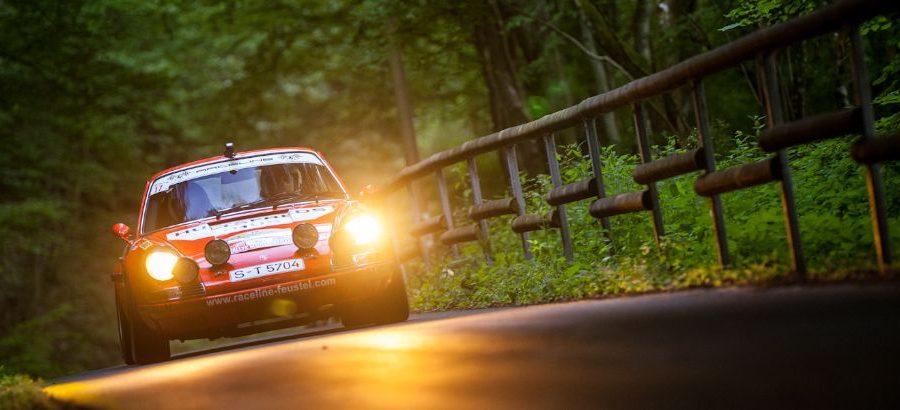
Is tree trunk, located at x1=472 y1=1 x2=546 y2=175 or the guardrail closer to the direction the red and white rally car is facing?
the guardrail

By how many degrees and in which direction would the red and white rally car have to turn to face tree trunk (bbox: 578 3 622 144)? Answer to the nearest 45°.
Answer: approximately 135° to its left

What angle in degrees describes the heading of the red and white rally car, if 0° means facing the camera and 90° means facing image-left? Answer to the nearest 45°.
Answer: approximately 0°

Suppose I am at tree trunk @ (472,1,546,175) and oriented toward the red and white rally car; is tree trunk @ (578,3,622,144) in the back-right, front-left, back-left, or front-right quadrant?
back-left

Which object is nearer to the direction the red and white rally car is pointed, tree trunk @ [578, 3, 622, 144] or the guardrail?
the guardrail

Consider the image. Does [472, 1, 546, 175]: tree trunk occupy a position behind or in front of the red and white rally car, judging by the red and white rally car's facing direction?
behind
